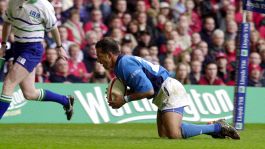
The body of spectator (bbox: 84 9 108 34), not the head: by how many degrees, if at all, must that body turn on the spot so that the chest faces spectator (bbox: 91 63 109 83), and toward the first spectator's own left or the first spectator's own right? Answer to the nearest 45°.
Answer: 0° — they already face them

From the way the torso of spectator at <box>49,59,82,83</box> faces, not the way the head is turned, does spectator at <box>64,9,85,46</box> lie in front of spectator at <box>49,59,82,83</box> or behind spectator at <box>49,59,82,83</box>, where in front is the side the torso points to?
behind

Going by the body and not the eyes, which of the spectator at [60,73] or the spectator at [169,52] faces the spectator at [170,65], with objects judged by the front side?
the spectator at [169,52]

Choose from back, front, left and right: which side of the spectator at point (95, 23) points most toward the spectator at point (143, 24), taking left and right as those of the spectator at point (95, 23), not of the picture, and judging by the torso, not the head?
left

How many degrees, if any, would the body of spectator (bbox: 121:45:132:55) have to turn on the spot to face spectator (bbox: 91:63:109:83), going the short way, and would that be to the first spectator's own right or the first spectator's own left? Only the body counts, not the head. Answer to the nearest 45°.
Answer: approximately 45° to the first spectator's own right
